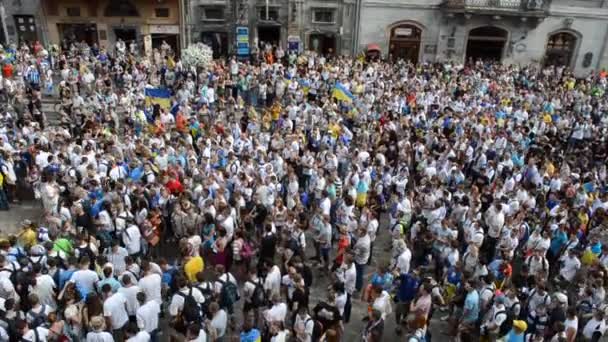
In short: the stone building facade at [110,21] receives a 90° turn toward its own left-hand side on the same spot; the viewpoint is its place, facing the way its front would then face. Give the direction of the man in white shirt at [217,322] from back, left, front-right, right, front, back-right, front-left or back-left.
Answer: right

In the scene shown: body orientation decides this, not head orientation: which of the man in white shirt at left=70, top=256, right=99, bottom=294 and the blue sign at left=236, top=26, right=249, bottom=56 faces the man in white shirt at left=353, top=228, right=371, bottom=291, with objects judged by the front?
the blue sign

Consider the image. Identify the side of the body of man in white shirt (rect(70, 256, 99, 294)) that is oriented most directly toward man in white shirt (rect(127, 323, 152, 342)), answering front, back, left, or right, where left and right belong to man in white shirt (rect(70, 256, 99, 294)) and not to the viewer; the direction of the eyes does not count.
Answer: back

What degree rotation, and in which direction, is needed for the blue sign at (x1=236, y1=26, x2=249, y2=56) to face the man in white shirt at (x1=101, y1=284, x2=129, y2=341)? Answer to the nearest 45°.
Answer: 0° — it already faces them

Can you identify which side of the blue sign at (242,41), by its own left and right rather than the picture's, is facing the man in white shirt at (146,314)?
front

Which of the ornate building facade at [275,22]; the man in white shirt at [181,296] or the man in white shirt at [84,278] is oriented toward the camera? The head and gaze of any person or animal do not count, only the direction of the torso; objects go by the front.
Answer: the ornate building facade

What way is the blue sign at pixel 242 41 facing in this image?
toward the camera

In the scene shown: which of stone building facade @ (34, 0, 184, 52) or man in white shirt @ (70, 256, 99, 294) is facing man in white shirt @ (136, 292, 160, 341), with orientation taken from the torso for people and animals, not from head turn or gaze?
the stone building facade

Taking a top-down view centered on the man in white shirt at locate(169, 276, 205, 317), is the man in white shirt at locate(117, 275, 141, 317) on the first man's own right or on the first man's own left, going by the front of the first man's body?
on the first man's own left

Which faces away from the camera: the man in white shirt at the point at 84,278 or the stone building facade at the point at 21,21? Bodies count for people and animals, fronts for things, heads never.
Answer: the man in white shirt

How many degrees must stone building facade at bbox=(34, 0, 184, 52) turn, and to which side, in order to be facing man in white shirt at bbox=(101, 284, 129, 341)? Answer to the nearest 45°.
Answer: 0° — it already faces them

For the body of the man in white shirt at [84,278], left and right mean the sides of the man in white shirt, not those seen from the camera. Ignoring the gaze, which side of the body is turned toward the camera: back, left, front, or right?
back

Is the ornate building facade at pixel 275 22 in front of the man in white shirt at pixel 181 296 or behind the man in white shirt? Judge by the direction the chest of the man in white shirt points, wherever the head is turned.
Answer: in front

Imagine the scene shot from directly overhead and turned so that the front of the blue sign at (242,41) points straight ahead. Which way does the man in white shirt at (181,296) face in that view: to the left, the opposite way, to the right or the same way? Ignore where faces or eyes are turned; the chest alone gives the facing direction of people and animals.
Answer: the opposite way

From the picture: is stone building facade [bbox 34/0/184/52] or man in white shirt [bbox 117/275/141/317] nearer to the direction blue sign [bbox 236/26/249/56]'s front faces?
the man in white shirt

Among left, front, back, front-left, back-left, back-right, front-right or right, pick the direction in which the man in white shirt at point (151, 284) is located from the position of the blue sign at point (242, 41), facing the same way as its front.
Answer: front

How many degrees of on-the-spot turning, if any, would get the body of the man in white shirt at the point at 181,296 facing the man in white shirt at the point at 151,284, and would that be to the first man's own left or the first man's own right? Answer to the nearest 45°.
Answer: approximately 45° to the first man's own left

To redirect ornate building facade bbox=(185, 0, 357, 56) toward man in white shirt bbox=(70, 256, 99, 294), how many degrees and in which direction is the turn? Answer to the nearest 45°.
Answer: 0° — it already faces them

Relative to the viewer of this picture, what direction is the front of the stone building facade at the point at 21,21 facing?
facing the viewer

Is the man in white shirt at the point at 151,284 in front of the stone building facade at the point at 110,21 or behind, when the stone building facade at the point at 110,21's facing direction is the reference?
in front

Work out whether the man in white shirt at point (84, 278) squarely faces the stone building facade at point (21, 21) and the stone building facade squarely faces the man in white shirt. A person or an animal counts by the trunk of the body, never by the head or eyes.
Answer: yes

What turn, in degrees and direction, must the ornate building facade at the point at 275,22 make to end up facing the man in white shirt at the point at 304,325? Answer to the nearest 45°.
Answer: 0° — it already faces them
